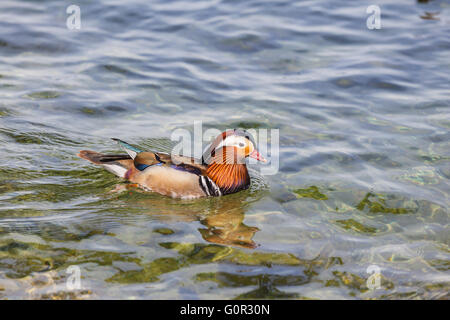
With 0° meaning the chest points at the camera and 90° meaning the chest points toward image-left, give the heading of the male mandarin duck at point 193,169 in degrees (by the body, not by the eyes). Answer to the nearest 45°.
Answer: approximately 270°
